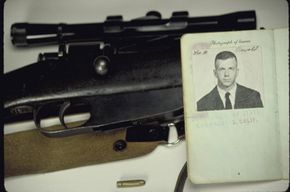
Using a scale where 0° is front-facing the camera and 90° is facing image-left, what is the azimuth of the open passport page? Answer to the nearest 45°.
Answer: approximately 0°
